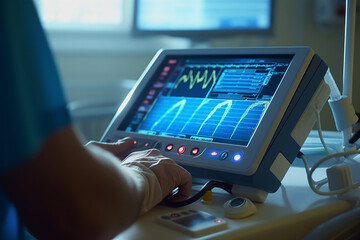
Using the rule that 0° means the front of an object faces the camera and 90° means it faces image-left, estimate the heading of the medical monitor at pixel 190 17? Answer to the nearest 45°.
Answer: approximately 0°

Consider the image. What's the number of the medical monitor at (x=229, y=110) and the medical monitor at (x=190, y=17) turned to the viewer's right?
0

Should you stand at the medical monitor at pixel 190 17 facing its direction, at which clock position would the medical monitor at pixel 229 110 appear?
the medical monitor at pixel 229 110 is roughly at 12 o'clock from the medical monitor at pixel 190 17.

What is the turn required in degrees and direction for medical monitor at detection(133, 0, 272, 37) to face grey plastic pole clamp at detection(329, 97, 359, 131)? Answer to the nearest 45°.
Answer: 0° — it already faces it
